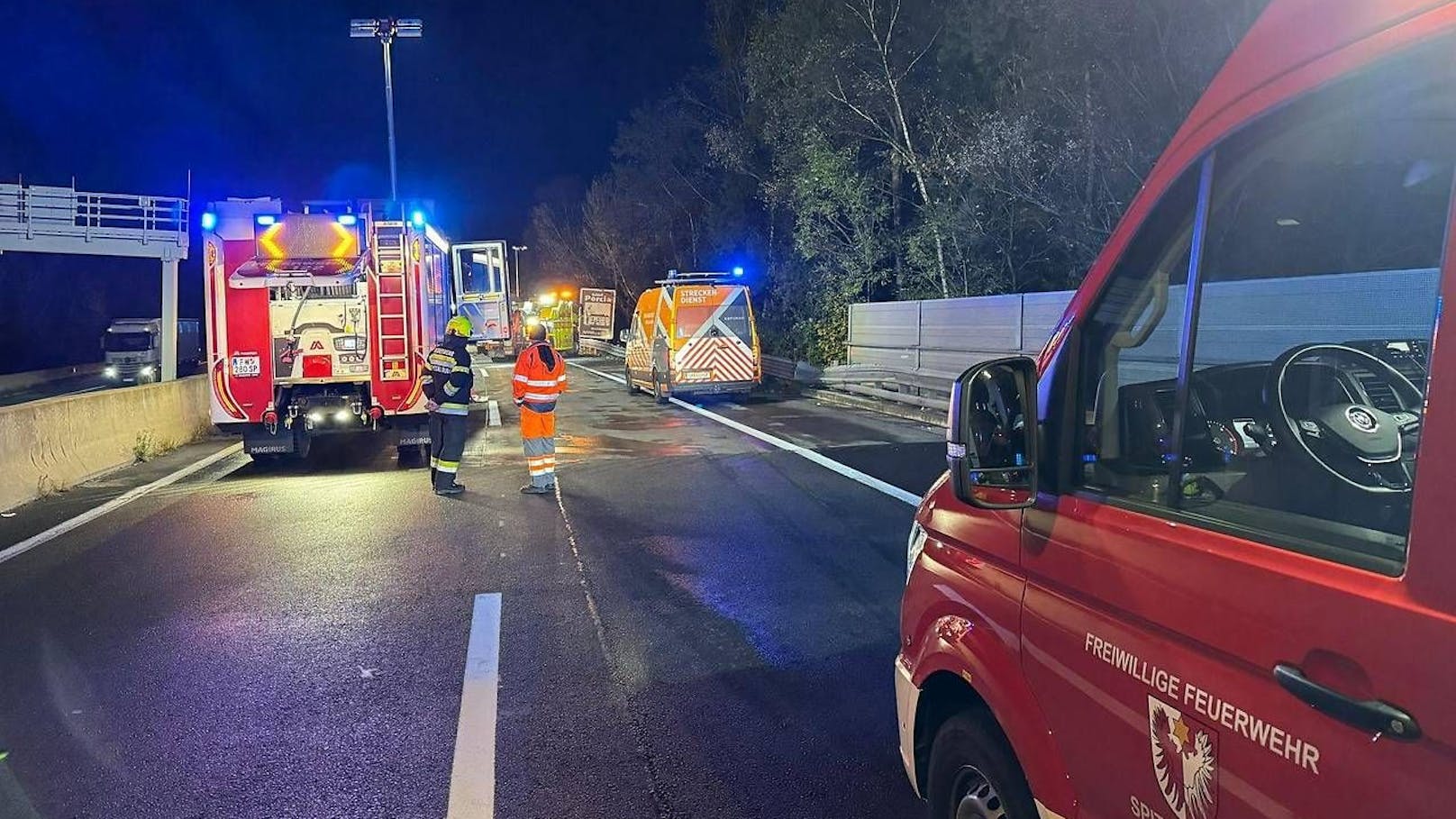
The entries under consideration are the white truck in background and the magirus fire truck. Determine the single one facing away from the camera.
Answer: the magirus fire truck

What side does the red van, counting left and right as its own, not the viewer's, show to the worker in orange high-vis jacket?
front

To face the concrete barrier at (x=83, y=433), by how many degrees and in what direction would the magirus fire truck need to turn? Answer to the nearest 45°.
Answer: approximately 90° to its left

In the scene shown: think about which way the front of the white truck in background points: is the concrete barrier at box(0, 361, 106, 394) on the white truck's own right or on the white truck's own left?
on the white truck's own right

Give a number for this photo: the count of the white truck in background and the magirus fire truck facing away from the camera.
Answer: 1

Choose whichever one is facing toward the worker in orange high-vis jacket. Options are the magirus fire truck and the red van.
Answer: the red van

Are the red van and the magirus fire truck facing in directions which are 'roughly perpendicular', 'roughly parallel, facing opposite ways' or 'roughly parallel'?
roughly parallel

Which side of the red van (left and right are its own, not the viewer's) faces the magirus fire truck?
front

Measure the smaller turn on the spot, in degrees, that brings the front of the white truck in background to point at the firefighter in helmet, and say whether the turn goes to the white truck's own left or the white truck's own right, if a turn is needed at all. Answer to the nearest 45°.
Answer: approximately 45° to the white truck's own left

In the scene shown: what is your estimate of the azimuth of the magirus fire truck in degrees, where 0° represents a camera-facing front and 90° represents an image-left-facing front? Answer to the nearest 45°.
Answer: approximately 180°

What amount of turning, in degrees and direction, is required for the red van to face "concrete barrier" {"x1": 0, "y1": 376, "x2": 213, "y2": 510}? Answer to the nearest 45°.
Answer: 0° — it already faces it

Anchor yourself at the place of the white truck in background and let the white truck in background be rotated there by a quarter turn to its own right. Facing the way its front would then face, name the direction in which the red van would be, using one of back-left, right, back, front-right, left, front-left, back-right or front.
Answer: back-left

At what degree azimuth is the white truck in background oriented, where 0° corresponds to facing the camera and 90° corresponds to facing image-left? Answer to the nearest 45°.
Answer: approximately 45°

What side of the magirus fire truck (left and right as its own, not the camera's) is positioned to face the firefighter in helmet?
back

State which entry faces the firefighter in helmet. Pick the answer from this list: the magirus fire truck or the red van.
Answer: the red van

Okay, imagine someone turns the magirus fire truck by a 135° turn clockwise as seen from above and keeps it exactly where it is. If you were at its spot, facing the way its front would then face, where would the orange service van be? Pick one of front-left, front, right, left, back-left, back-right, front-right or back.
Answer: left

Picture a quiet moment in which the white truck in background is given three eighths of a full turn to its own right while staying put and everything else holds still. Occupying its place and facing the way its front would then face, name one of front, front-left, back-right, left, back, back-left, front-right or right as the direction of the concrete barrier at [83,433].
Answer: back

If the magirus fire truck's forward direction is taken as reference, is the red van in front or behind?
behind

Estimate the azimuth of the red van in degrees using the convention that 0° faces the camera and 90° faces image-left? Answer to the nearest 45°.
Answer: approximately 135°
